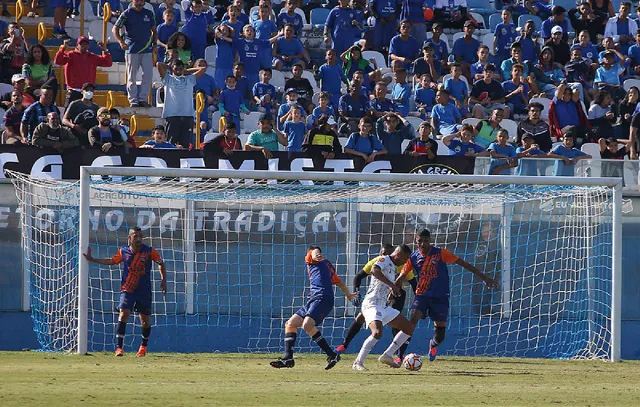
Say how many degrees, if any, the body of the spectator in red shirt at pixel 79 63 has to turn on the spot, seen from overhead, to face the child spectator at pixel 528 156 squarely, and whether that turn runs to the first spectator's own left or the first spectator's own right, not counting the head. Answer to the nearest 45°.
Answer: approximately 45° to the first spectator's own left

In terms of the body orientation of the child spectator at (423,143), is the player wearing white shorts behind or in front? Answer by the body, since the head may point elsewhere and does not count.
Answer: in front

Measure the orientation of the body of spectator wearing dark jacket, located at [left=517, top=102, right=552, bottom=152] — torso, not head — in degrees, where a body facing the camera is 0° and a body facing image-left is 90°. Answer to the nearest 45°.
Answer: approximately 0°

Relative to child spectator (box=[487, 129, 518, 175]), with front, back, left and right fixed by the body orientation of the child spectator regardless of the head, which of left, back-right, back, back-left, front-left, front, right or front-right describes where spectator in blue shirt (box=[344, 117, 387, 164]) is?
right

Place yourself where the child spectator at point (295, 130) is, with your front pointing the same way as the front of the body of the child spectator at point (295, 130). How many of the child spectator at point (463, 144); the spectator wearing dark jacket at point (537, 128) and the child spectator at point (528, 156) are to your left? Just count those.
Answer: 3

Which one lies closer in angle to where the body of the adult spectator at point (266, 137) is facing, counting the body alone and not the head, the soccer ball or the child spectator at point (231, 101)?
the soccer ball

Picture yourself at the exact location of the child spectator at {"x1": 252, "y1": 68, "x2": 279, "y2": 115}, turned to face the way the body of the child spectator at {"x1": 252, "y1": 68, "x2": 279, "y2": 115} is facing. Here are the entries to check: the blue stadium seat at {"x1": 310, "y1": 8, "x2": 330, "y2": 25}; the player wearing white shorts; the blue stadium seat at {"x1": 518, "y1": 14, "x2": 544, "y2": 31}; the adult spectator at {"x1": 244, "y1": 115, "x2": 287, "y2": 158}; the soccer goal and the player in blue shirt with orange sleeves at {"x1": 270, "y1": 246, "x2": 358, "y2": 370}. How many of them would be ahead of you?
4

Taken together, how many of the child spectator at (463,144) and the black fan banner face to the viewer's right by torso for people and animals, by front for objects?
0
